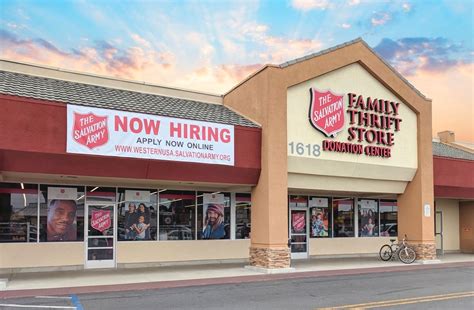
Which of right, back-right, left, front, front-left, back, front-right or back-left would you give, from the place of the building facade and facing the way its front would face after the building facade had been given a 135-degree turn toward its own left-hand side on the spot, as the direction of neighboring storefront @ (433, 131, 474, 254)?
front-right

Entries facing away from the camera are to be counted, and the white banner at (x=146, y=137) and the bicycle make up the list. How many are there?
0

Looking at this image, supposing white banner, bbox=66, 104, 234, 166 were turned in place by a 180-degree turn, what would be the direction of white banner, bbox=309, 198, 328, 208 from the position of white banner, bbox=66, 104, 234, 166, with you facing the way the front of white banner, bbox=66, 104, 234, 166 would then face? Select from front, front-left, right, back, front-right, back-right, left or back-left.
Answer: right

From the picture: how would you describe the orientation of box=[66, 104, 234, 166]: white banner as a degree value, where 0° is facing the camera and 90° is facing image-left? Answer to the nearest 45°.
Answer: approximately 315°

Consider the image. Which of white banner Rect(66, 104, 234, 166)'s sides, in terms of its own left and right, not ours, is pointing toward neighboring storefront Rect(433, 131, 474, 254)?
left
